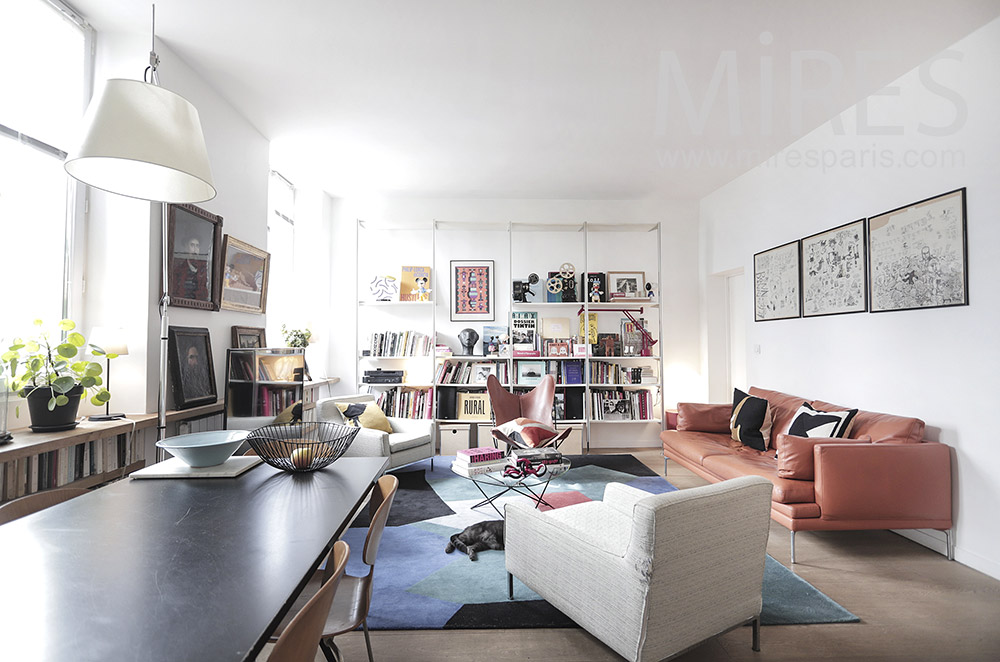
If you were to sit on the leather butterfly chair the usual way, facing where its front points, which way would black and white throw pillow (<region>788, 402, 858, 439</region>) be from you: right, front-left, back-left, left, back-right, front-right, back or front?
front-left

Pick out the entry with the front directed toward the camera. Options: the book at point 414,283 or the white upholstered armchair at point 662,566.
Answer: the book

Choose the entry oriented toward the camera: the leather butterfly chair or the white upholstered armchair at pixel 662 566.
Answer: the leather butterfly chair

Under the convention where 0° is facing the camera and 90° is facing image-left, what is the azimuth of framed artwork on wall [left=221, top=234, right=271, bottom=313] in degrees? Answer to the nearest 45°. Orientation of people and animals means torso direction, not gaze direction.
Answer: approximately 315°

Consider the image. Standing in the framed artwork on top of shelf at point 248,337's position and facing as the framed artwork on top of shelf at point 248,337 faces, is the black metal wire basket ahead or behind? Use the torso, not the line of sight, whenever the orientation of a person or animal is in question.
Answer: ahead

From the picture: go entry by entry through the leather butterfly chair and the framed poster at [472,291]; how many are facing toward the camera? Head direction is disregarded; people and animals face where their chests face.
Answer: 2

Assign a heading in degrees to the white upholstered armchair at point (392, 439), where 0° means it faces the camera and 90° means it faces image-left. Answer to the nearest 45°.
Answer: approximately 315°

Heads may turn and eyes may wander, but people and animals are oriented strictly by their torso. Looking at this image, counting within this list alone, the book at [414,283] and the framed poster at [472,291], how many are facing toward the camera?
2

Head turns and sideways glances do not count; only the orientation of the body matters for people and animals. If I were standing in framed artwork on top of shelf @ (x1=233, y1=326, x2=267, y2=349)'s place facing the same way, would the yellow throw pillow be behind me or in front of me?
in front

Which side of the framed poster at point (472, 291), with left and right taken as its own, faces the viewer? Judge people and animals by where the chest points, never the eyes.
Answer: front

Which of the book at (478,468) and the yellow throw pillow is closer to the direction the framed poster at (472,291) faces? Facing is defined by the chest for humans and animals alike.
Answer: the book

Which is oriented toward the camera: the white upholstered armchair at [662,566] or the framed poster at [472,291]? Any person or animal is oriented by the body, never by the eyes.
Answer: the framed poster

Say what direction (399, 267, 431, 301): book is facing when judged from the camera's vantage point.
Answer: facing the viewer

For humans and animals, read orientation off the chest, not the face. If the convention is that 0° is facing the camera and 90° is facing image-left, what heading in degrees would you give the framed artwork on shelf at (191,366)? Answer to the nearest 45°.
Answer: approximately 315°

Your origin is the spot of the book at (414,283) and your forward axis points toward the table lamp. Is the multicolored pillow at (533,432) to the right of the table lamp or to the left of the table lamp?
left

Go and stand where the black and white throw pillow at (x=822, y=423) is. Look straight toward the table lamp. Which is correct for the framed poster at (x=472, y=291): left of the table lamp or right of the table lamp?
right

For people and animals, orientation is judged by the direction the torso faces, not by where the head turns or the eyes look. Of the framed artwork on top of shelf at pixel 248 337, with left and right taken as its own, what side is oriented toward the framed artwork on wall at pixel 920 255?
front

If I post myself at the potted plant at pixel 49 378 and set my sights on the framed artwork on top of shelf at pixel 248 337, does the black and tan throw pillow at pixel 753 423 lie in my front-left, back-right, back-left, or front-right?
front-right

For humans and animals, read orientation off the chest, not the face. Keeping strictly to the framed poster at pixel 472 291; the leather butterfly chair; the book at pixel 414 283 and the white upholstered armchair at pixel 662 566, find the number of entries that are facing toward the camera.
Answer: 3

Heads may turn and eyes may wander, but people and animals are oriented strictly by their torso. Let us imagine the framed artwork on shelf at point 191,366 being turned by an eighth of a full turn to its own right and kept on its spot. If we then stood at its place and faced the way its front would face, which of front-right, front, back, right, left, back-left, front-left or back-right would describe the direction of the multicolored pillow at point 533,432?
left

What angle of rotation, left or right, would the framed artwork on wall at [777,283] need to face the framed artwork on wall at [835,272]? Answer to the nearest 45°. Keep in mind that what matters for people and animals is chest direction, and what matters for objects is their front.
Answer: approximately 90° to its left

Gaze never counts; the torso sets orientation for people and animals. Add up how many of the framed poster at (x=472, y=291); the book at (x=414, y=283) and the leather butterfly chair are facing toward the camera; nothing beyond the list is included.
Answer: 3

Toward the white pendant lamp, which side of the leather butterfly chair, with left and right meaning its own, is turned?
front
